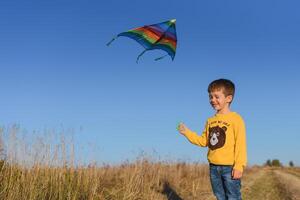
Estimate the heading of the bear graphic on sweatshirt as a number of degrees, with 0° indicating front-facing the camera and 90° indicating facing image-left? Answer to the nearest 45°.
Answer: approximately 45°

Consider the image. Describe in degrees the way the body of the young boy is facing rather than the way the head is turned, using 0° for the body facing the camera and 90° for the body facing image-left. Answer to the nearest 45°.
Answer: approximately 45°
